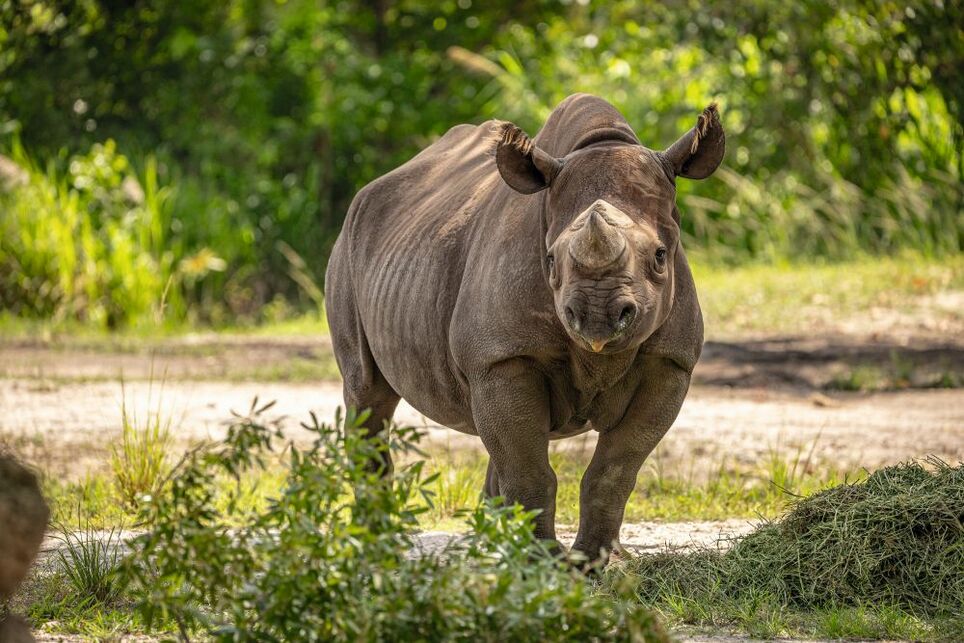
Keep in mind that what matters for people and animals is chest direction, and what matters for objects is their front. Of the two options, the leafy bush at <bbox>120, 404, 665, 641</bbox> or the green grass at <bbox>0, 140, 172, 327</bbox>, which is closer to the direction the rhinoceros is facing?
the leafy bush

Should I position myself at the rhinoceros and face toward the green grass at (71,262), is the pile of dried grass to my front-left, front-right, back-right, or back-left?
back-right

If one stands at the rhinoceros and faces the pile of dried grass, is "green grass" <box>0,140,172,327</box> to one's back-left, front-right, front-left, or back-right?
back-left

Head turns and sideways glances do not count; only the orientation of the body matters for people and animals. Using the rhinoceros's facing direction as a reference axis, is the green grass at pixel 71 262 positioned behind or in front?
behind

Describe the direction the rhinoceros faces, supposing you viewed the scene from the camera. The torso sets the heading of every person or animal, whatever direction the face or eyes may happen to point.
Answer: facing the viewer and to the right of the viewer

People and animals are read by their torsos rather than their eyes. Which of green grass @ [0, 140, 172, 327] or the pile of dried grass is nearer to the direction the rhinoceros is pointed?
the pile of dried grass

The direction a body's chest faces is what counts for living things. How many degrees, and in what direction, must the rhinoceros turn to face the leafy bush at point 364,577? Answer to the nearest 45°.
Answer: approximately 45° to its right

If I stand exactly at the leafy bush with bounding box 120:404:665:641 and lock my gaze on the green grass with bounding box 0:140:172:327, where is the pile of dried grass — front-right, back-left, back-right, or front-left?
front-right
